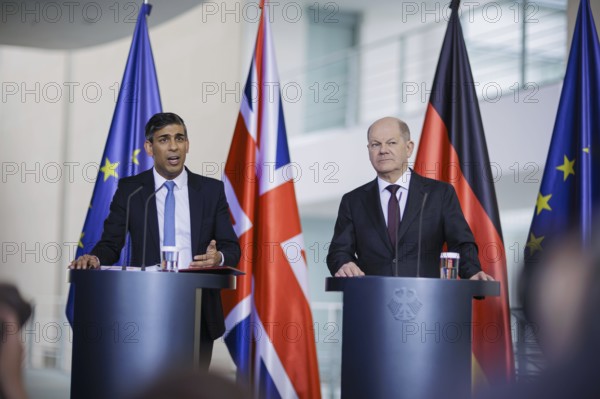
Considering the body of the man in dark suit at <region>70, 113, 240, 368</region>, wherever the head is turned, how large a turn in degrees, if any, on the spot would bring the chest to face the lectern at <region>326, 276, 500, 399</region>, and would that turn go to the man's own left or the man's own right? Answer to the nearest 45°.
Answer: approximately 45° to the man's own left

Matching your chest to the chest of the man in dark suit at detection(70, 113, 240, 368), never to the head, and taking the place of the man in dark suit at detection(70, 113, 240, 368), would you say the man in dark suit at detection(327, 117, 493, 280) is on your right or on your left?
on your left

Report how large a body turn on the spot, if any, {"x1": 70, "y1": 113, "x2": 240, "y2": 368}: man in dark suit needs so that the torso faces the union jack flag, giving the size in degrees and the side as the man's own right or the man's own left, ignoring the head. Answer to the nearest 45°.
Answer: approximately 135° to the man's own left

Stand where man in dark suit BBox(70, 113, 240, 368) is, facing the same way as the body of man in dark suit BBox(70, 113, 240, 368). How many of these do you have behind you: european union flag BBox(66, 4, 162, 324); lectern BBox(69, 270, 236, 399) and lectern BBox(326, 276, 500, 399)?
1

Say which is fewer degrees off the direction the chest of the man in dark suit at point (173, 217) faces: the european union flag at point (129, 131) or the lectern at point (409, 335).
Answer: the lectern
